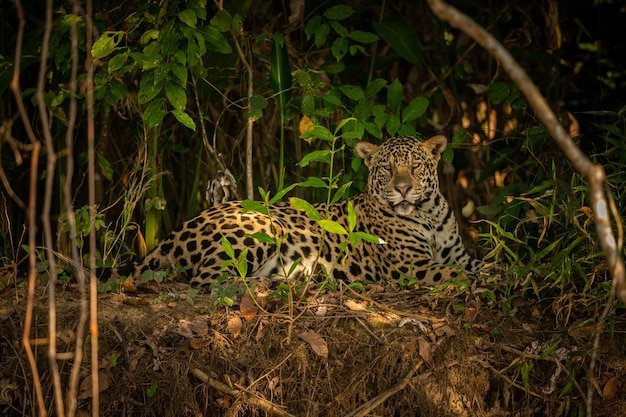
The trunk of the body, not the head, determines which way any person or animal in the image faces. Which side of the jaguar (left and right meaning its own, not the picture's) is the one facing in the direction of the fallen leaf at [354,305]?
right

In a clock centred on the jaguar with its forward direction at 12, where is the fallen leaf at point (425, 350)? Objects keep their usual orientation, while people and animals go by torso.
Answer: The fallen leaf is roughly at 3 o'clock from the jaguar.

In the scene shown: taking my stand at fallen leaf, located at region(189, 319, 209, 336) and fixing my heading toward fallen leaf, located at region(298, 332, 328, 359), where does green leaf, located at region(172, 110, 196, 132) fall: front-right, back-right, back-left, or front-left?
back-left

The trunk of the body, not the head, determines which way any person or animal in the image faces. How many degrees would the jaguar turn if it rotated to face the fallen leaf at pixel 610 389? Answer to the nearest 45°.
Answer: approximately 45° to its right

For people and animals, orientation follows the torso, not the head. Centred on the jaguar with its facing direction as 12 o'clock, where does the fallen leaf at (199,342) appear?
The fallen leaf is roughly at 4 o'clock from the jaguar.

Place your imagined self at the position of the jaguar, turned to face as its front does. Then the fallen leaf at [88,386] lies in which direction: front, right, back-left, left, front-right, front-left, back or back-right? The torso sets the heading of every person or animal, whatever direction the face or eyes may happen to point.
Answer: back-right

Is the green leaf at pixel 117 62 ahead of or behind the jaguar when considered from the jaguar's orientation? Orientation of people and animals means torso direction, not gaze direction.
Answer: behind

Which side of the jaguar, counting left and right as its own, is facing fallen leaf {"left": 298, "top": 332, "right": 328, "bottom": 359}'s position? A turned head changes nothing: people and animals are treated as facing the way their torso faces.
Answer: right

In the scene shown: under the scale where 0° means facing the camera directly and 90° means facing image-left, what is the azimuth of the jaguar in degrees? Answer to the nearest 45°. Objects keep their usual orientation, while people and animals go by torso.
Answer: approximately 270°

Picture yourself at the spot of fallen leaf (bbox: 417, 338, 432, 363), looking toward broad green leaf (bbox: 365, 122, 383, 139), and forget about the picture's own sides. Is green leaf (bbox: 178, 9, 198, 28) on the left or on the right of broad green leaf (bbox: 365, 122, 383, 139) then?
left

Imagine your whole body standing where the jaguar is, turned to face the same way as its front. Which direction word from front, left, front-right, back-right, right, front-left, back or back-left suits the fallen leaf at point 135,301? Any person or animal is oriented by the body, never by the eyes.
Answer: back-right

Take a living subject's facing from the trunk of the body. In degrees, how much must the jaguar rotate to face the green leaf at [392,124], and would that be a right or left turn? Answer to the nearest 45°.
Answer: approximately 90° to its left
